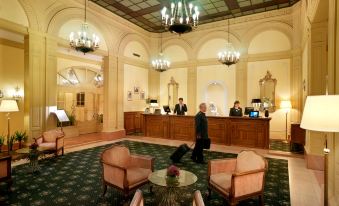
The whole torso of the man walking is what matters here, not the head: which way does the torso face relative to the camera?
to the viewer's right

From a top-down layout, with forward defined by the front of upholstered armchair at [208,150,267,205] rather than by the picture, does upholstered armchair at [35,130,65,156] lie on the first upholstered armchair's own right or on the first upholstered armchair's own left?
on the first upholstered armchair's own right

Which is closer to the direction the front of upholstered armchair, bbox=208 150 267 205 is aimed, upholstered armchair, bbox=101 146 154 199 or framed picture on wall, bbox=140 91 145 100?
the upholstered armchair

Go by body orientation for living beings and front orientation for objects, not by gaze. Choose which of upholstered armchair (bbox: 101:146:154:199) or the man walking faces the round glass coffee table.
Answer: the upholstered armchair

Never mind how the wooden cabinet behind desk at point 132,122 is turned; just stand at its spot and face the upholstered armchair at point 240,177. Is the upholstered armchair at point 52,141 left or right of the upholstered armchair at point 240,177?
right

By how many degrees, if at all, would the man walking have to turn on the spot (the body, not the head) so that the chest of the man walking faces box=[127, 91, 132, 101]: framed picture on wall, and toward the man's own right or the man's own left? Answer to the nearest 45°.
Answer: approximately 135° to the man's own left

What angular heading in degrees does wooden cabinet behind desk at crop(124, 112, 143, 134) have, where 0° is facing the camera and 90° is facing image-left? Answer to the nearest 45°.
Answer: approximately 315°

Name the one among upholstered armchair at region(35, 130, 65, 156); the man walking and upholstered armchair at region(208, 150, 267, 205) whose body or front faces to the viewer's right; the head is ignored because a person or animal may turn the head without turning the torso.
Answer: the man walking

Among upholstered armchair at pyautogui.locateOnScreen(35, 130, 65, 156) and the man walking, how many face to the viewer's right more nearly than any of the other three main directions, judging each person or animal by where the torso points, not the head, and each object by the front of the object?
1

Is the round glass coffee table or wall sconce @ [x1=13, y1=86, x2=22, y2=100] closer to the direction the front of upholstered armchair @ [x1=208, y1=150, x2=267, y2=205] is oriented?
the round glass coffee table

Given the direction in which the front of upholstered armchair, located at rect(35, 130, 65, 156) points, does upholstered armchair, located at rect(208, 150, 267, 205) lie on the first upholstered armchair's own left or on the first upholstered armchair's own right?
on the first upholstered armchair's own left

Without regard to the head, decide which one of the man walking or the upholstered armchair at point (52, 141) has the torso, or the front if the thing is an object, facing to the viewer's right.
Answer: the man walking

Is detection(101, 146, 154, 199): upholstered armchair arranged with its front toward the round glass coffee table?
yes

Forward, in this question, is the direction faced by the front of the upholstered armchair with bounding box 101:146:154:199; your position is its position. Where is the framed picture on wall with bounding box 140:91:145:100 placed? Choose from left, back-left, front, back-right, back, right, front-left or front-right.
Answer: back-left
